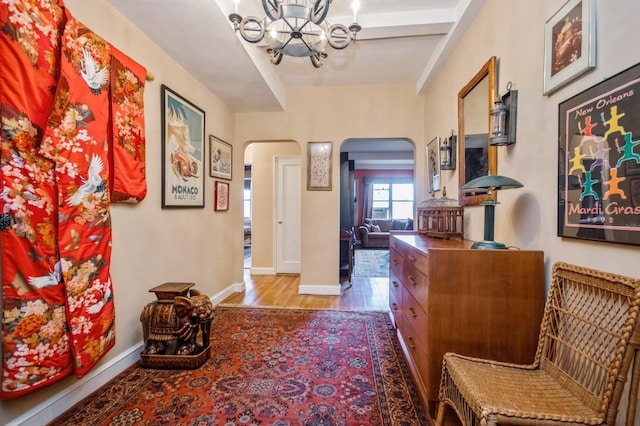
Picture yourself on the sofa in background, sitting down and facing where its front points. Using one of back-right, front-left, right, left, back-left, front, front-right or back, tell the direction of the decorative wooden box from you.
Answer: front

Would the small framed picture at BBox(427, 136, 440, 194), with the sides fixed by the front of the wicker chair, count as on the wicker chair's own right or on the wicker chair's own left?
on the wicker chair's own right

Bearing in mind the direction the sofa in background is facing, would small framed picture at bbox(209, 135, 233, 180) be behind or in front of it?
in front

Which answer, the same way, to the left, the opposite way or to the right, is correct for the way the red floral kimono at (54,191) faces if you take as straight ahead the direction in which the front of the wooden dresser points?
the opposite way

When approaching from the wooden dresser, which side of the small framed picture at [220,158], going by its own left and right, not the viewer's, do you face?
front

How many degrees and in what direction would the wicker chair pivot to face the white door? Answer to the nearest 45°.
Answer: approximately 90° to its right

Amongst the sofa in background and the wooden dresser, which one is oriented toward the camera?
the sofa in background

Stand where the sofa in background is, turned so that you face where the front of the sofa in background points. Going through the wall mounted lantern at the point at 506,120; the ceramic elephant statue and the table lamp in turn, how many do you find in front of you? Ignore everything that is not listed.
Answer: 3

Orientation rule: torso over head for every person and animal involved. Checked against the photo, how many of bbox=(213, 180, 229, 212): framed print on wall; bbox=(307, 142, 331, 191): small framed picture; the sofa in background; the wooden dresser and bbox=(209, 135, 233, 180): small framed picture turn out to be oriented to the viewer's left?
1

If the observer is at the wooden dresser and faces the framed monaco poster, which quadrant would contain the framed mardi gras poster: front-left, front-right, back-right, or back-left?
back-left

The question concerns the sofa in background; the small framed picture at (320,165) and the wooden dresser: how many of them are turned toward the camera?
2

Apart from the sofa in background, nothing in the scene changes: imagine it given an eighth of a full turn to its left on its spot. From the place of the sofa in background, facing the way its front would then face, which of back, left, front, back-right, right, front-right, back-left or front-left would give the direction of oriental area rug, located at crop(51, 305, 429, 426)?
front-right

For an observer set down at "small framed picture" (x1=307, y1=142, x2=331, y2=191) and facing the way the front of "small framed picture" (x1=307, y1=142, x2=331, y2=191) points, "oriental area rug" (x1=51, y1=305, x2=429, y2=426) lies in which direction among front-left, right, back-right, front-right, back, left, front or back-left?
front

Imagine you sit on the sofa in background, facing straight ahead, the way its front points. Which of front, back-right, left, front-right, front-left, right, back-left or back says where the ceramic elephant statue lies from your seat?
front

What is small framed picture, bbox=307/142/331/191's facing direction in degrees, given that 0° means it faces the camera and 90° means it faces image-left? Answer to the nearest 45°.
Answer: approximately 0°

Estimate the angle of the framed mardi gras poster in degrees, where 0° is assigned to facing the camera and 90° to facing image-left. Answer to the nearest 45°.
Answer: approximately 45°

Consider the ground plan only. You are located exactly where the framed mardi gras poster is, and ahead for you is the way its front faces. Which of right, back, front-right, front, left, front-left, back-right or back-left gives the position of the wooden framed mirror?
right

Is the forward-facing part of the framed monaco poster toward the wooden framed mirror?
yes

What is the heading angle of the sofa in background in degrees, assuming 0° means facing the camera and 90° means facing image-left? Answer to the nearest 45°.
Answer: approximately 0°

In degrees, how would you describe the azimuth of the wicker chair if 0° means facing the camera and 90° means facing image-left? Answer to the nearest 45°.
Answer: approximately 45°

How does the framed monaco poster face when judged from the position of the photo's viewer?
facing the viewer and to the right of the viewer
